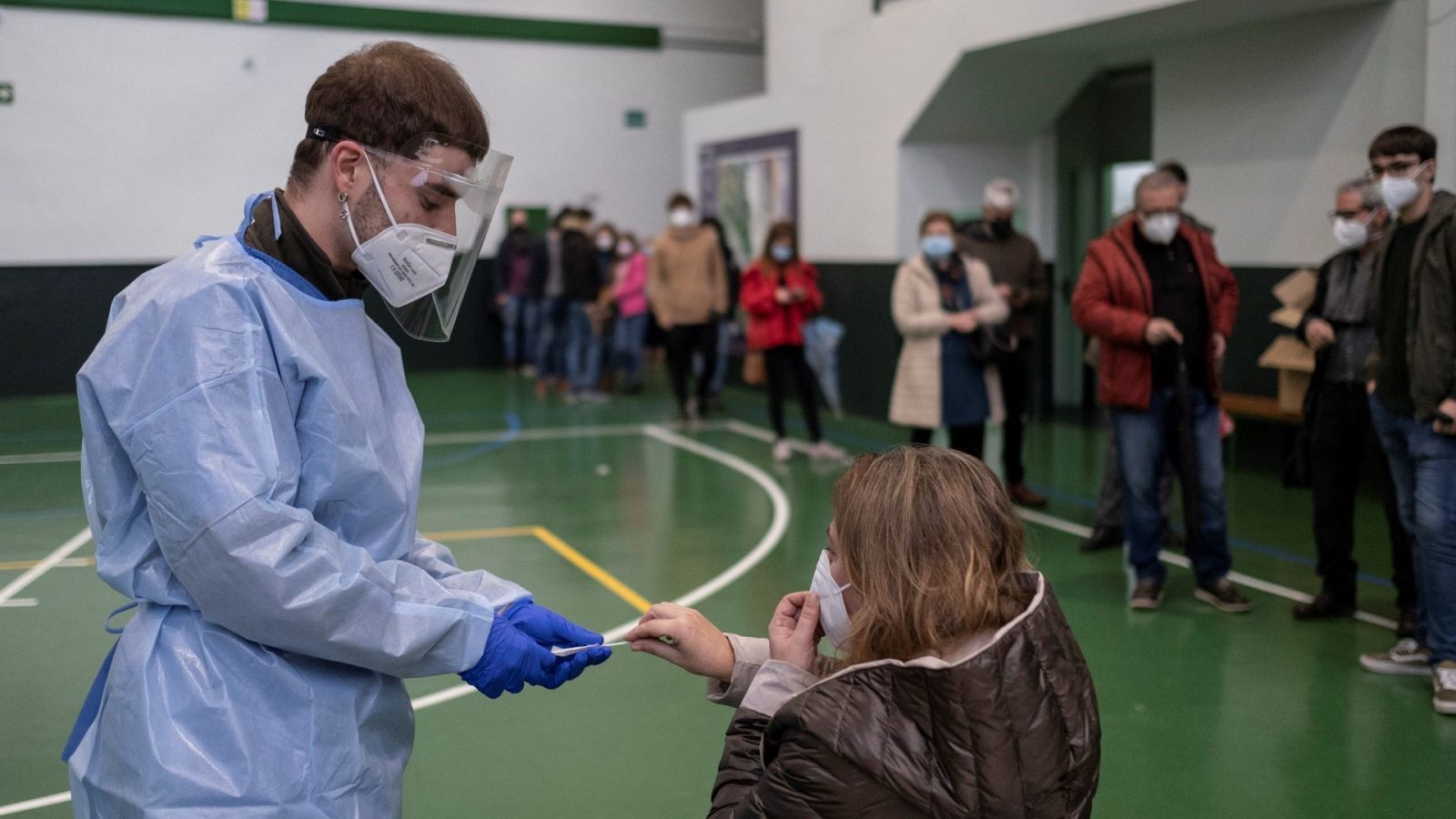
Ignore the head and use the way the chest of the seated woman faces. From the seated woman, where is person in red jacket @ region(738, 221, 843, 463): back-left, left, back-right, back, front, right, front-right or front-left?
front-right

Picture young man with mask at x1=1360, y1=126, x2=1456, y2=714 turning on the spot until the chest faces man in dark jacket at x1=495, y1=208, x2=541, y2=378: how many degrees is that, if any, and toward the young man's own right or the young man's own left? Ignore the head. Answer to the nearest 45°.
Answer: approximately 90° to the young man's own right

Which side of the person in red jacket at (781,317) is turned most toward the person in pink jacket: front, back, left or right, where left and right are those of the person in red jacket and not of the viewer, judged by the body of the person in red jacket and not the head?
back

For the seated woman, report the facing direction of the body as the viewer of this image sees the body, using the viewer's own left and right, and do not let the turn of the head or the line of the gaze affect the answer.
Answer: facing away from the viewer and to the left of the viewer

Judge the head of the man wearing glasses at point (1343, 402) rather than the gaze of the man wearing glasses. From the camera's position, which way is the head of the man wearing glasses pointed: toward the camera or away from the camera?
toward the camera

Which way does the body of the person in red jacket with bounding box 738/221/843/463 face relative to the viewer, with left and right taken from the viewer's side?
facing the viewer

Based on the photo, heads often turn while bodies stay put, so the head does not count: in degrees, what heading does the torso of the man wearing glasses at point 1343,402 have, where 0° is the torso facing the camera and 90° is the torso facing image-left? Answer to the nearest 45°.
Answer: approximately 45°

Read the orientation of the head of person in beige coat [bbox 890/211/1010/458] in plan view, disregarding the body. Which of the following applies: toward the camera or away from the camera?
toward the camera

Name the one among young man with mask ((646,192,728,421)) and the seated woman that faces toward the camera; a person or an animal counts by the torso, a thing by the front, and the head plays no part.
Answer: the young man with mask

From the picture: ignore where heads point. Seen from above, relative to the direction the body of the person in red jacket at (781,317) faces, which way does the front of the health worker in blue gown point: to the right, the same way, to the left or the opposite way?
to the left

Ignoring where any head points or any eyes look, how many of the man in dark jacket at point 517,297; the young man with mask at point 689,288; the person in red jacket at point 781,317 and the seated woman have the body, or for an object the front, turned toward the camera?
3

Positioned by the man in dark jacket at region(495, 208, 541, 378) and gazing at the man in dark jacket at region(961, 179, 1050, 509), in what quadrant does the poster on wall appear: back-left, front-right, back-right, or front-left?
front-left

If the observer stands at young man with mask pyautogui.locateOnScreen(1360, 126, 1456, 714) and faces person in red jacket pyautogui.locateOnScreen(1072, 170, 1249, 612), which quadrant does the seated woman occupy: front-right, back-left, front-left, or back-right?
back-left

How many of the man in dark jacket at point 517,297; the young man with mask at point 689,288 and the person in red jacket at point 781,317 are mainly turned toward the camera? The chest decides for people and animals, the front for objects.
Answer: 3

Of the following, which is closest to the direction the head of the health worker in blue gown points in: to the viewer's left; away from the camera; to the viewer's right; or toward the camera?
to the viewer's right

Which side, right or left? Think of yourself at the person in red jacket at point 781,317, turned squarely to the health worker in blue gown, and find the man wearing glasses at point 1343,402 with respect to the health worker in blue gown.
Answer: left

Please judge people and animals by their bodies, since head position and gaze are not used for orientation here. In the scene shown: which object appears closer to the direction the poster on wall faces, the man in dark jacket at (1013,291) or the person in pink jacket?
the person in pink jacket

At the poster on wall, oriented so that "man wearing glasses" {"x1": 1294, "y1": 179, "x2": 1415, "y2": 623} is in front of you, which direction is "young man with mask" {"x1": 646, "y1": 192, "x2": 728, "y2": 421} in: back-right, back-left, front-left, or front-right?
front-right
